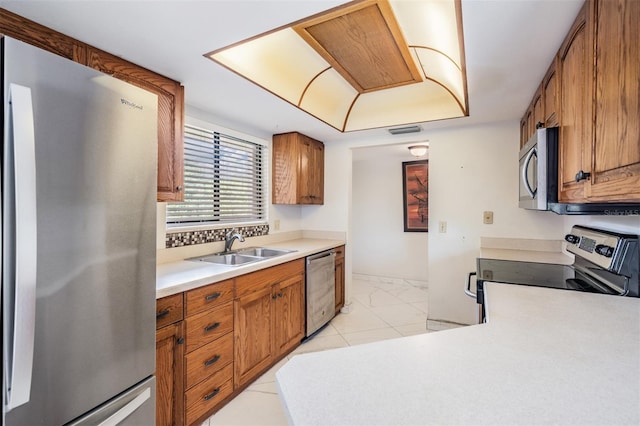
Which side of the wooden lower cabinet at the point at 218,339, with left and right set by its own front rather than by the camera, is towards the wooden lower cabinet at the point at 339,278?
left

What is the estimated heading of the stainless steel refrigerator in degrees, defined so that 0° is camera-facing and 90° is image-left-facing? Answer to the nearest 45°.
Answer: approximately 315°

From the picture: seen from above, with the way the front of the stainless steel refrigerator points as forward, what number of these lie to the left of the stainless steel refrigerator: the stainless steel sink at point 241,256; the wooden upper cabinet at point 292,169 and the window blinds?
3

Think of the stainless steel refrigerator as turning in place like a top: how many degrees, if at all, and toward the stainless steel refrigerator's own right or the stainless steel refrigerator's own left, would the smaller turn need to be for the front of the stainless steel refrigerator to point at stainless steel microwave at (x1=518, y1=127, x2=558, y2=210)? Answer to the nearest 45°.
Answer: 0° — it already faces it

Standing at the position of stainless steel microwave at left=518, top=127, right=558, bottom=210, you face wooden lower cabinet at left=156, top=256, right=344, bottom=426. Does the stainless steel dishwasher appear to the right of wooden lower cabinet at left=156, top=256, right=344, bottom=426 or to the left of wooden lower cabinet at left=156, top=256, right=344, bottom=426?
right

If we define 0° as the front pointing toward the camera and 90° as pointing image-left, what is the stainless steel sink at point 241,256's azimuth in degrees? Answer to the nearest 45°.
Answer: approximately 315°

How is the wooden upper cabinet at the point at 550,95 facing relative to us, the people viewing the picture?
facing to the left of the viewer

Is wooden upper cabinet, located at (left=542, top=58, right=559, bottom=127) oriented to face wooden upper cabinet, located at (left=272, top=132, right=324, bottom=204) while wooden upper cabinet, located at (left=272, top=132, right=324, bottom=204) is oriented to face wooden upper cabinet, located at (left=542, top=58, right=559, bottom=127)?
yes
